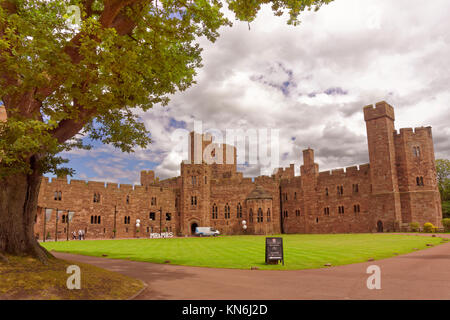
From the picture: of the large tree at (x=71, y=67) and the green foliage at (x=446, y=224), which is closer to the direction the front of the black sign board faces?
the large tree

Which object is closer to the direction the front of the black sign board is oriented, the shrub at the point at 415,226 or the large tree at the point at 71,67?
the large tree

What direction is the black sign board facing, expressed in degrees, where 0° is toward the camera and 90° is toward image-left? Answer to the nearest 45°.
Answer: approximately 0°

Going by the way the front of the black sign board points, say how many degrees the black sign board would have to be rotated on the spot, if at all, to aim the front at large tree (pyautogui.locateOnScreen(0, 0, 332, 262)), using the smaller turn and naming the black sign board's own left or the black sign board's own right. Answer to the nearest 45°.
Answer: approximately 45° to the black sign board's own right

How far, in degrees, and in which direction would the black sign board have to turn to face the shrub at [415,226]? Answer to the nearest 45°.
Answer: approximately 135° to its left

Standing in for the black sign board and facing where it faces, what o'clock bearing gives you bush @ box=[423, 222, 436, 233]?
The bush is roughly at 7 o'clock from the black sign board.

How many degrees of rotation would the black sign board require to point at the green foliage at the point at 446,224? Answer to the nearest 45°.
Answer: approximately 135° to its left
